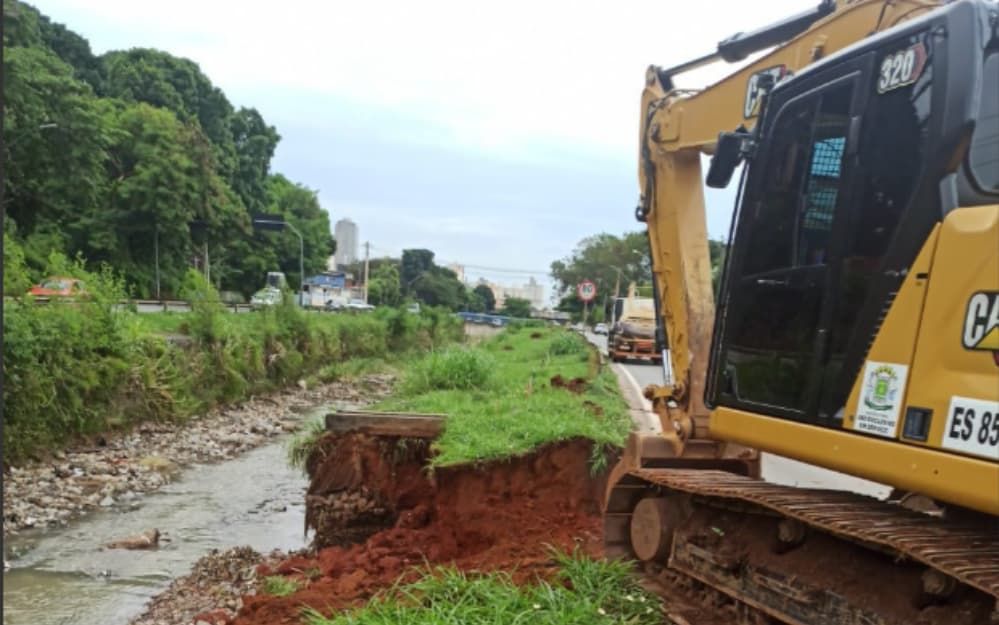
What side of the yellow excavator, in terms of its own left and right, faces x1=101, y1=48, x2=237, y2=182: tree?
front

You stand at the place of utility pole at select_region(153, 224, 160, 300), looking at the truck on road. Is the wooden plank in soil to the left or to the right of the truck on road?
right

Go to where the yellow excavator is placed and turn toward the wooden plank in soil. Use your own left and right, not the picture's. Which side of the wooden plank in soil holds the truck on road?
right

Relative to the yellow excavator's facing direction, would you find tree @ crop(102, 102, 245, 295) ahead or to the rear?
ahead

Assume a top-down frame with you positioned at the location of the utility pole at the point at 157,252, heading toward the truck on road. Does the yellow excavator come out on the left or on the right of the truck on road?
right

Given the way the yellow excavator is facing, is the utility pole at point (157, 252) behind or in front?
in front

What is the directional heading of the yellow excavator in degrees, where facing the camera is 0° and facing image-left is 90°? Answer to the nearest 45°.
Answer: approximately 135°

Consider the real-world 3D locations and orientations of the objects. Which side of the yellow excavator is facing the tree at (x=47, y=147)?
front

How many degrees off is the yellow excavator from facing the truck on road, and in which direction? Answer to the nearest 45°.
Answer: approximately 45° to its right
